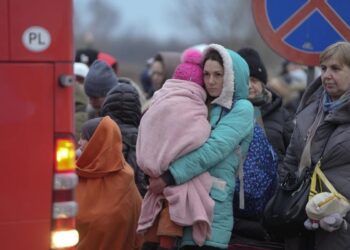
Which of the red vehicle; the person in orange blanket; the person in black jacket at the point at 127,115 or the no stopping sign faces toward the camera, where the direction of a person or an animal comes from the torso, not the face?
the no stopping sign

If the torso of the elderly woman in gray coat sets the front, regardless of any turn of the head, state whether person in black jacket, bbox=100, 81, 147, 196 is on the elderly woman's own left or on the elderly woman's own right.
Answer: on the elderly woman's own right

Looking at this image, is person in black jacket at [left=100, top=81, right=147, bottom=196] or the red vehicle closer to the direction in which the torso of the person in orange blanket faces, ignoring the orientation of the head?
the red vehicle

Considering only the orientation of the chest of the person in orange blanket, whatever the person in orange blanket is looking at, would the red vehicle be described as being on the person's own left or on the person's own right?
on the person's own left

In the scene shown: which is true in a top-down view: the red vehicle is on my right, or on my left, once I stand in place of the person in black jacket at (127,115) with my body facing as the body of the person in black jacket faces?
on my left

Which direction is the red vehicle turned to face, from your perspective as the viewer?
facing away from the viewer

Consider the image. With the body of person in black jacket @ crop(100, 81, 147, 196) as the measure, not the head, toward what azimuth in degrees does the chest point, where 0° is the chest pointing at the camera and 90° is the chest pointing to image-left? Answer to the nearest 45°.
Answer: approximately 135°

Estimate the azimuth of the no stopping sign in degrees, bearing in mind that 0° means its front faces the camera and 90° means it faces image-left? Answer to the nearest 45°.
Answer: approximately 0°

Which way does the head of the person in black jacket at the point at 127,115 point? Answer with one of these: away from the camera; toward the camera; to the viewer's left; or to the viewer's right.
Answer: away from the camera

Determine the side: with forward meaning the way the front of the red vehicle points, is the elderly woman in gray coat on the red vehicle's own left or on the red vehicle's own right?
on the red vehicle's own right
